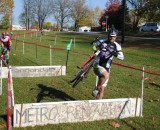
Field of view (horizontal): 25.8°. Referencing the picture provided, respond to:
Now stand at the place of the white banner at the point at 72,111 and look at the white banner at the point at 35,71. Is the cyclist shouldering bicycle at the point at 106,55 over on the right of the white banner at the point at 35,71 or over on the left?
right

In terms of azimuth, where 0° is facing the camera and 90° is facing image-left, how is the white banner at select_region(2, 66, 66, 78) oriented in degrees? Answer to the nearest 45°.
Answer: approximately 0°

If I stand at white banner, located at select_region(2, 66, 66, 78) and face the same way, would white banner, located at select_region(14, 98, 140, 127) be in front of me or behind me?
in front

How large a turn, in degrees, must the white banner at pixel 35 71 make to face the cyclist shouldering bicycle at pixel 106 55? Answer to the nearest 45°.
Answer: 0° — it already faces them
